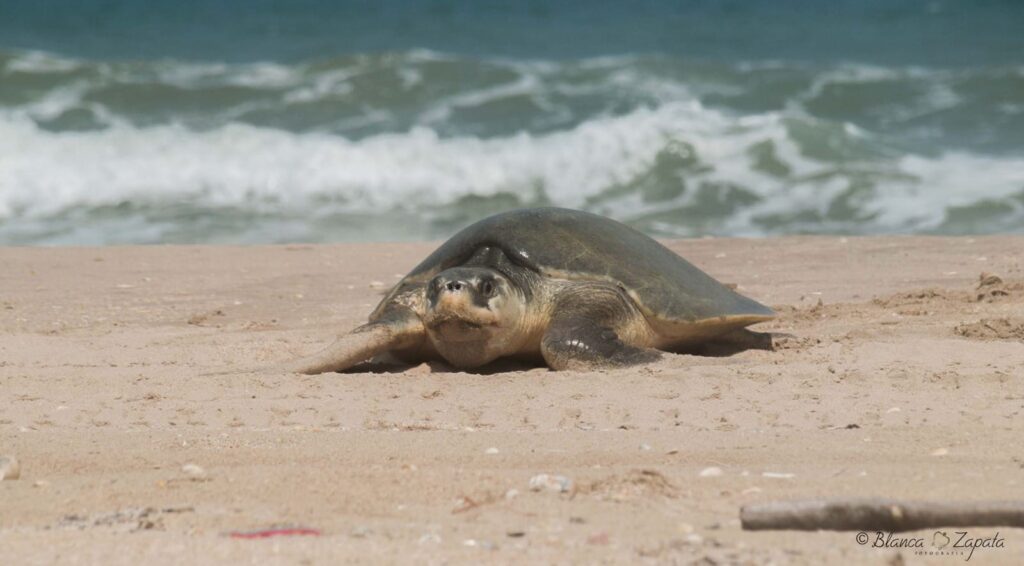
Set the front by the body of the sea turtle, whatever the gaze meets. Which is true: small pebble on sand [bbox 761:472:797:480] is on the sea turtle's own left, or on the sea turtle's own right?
on the sea turtle's own left

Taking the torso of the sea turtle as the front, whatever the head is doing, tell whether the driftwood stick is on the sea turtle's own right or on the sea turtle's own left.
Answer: on the sea turtle's own left

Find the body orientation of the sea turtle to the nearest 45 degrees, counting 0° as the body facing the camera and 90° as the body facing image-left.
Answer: approximately 45°

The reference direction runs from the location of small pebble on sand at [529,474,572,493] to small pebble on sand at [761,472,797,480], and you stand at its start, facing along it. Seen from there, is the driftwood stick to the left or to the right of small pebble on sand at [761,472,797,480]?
right
